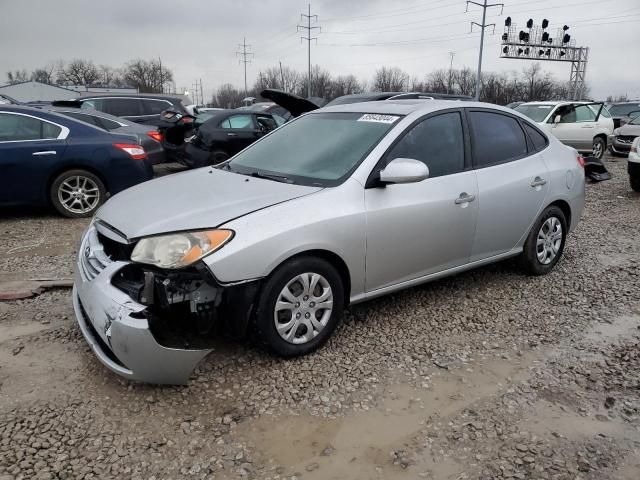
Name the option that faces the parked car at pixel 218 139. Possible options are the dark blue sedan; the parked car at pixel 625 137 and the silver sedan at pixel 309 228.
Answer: the parked car at pixel 625 137

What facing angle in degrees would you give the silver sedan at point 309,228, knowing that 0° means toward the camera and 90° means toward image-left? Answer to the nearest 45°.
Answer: approximately 45°

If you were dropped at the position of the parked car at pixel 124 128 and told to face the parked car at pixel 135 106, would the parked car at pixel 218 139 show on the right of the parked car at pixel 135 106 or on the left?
right

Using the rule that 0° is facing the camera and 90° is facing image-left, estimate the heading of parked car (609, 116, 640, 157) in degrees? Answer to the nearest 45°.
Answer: approximately 45°

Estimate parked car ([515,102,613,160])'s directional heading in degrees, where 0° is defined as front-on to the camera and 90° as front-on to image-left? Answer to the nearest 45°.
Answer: approximately 45°

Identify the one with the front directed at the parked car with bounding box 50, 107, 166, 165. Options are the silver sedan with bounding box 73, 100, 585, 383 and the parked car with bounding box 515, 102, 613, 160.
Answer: the parked car with bounding box 515, 102, 613, 160

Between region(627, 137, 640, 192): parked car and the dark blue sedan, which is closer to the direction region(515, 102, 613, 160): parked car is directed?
the dark blue sedan

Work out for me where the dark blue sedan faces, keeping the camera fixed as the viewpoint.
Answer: facing to the left of the viewer

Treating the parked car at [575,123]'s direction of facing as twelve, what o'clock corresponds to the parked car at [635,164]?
the parked car at [635,164] is roughly at 10 o'clock from the parked car at [575,123].

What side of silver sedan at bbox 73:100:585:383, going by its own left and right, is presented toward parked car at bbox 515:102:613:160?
back

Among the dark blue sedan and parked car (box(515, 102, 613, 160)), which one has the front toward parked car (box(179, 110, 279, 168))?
parked car (box(515, 102, 613, 160))

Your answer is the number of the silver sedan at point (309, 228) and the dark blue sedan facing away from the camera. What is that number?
0

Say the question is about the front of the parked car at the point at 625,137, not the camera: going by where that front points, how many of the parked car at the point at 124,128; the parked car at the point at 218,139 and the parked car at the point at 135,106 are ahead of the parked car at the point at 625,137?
3

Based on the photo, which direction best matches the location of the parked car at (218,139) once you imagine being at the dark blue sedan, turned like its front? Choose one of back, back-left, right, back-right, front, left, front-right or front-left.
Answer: back-right
